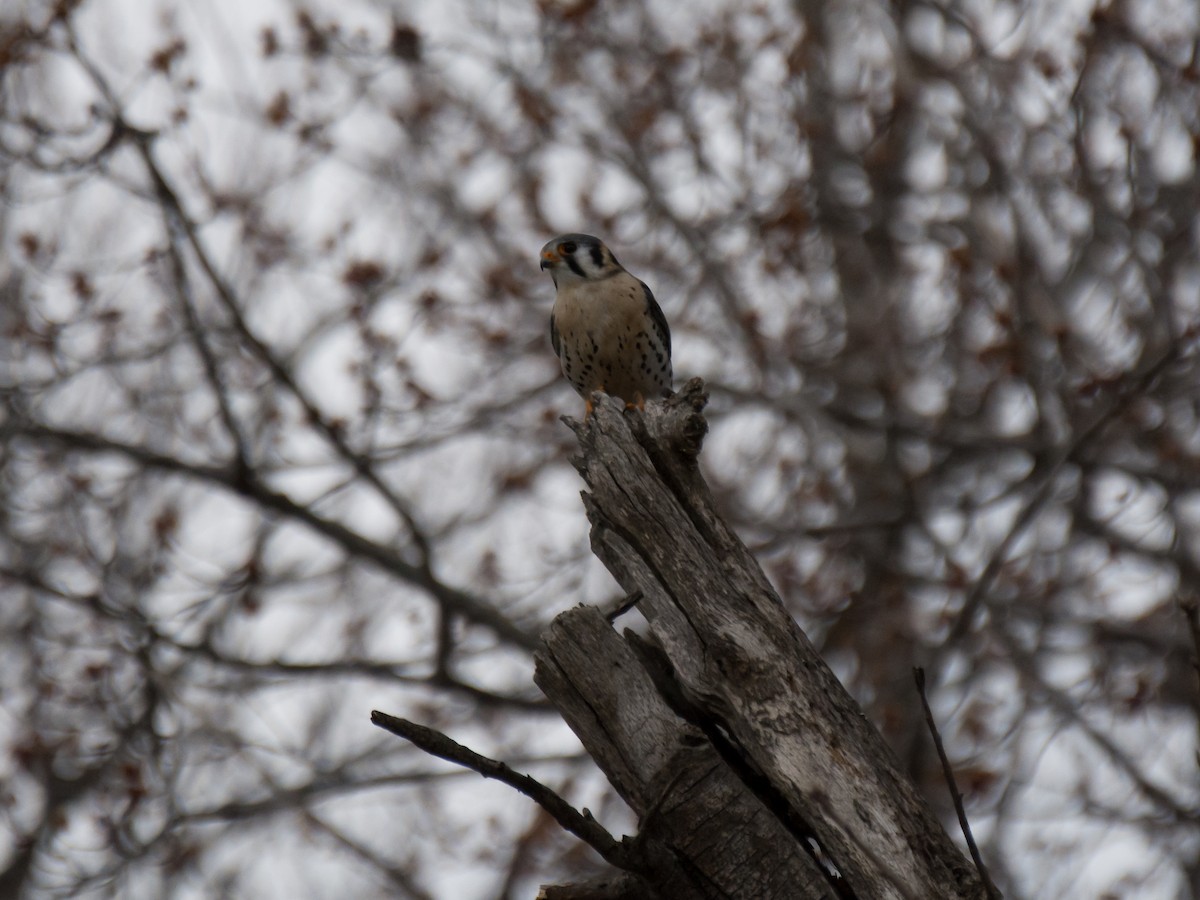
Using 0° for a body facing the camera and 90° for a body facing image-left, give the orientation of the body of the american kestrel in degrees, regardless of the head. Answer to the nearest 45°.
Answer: approximately 45°
